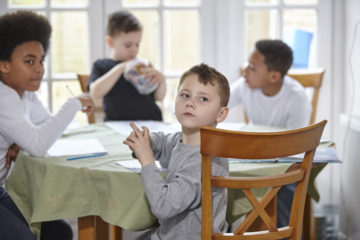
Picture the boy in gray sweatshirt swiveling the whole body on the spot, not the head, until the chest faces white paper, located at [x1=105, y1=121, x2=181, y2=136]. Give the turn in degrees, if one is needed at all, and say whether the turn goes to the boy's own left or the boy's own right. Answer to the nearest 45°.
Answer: approximately 135° to the boy's own right

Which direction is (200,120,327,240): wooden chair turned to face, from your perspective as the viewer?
facing away from the viewer and to the left of the viewer

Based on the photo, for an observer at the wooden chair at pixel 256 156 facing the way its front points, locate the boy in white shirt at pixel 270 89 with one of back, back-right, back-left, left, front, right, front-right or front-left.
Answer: front-right

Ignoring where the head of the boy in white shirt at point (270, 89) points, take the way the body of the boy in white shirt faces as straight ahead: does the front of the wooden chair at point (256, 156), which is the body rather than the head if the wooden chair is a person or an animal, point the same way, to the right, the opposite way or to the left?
to the right

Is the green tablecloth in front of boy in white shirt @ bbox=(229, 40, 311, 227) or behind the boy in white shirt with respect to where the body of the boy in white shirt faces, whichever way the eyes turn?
in front

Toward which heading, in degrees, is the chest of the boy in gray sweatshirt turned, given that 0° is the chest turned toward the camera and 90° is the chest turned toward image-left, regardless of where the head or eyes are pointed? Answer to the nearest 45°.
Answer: approximately 45°

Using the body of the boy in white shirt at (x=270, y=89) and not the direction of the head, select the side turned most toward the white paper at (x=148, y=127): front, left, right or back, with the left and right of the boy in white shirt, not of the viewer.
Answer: front

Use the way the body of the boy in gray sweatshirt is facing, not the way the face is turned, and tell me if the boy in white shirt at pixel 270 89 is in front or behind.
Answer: behind

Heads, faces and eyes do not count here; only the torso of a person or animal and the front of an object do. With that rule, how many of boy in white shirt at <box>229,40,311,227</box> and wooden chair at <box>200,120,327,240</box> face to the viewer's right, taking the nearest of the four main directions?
0

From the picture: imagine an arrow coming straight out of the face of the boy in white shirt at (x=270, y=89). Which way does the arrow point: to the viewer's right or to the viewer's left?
to the viewer's left

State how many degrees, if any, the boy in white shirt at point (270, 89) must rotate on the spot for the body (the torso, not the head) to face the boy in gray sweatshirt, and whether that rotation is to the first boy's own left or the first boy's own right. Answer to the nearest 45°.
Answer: approximately 45° to the first boy's own left

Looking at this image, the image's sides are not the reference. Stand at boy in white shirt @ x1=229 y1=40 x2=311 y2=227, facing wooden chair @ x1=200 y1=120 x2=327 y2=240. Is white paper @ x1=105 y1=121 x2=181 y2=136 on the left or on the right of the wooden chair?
right

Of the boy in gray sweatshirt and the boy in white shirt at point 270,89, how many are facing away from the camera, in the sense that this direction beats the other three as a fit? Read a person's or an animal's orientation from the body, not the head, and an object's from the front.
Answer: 0
